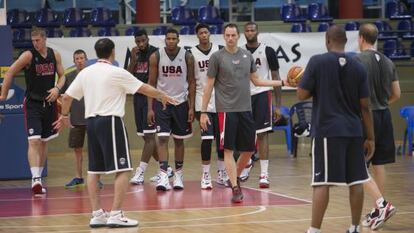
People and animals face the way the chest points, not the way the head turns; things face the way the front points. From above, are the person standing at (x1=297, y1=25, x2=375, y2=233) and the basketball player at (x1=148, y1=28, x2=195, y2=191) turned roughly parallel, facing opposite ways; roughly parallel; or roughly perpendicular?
roughly parallel, facing opposite ways

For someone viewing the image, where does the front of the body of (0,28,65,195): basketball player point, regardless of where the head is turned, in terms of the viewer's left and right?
facing the viewer

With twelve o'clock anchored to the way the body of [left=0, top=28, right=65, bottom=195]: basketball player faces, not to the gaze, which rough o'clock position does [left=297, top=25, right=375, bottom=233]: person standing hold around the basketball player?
The person standing is roughly at 11 o'clock from the basketball player.

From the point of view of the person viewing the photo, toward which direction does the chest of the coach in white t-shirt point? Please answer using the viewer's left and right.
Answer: facing away from the viewer and to the right of the viewer

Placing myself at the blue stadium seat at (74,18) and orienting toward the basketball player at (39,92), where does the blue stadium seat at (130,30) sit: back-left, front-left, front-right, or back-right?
front-left

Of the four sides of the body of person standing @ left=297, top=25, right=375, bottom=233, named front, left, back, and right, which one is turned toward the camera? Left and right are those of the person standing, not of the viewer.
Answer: back

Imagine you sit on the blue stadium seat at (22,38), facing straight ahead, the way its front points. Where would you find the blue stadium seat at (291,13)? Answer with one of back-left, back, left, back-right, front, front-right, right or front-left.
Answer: left

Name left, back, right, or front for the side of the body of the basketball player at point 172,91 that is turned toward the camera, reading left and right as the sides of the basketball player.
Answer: front

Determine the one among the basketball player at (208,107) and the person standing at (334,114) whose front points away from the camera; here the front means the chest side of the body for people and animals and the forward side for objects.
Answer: the person standing

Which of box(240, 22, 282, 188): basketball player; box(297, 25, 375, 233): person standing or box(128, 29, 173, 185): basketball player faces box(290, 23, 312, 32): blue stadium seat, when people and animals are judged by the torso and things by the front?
the person standing

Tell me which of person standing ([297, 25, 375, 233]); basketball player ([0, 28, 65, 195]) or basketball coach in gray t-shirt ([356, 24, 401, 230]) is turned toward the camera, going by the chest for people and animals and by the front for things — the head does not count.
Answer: basketball player ([0, 28, 65, 195])

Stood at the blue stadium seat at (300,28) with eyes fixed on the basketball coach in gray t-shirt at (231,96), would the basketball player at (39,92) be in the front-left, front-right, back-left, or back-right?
front-right

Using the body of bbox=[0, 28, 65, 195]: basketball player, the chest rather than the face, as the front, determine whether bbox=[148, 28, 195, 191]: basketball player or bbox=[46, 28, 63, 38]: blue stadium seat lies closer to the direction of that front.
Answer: the basketball player

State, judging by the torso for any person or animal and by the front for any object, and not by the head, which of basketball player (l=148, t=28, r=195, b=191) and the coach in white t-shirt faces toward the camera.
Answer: the basketball player

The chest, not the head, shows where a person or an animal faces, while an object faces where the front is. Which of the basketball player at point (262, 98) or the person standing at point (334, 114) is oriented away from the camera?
the person standing

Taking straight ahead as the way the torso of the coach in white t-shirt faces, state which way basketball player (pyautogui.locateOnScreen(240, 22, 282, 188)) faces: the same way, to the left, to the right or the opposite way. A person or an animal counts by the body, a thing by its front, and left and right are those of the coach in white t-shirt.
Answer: the opposite way

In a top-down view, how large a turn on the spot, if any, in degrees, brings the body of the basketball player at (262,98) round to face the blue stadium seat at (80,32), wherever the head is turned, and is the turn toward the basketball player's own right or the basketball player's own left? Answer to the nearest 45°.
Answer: approximately 90° to the basketball player's own right

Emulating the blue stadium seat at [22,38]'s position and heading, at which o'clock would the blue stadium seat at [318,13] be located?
the blue stadium seat at [318,13] is roughly at 9 o'clock from the blue stadium seat at [22,38].

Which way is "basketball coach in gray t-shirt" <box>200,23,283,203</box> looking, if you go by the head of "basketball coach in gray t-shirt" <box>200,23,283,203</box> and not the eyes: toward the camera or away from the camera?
toward the camera

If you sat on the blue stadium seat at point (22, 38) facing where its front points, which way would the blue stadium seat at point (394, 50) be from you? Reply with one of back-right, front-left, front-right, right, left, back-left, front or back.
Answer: left
